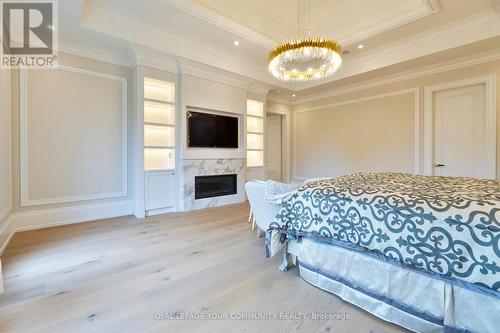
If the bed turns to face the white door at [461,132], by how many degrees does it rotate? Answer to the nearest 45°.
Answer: approximately 45° to its right

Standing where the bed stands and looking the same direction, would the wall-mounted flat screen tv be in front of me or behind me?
in front

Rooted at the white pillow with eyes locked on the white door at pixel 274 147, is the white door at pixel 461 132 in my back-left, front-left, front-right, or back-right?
front-right

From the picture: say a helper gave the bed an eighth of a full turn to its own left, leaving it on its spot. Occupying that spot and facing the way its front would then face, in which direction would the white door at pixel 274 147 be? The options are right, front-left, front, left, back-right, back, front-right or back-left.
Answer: front-right

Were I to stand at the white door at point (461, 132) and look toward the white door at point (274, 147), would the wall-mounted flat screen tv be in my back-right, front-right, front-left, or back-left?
front-left

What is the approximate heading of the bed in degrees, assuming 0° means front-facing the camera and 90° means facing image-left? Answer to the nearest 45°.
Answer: approximately 135°
